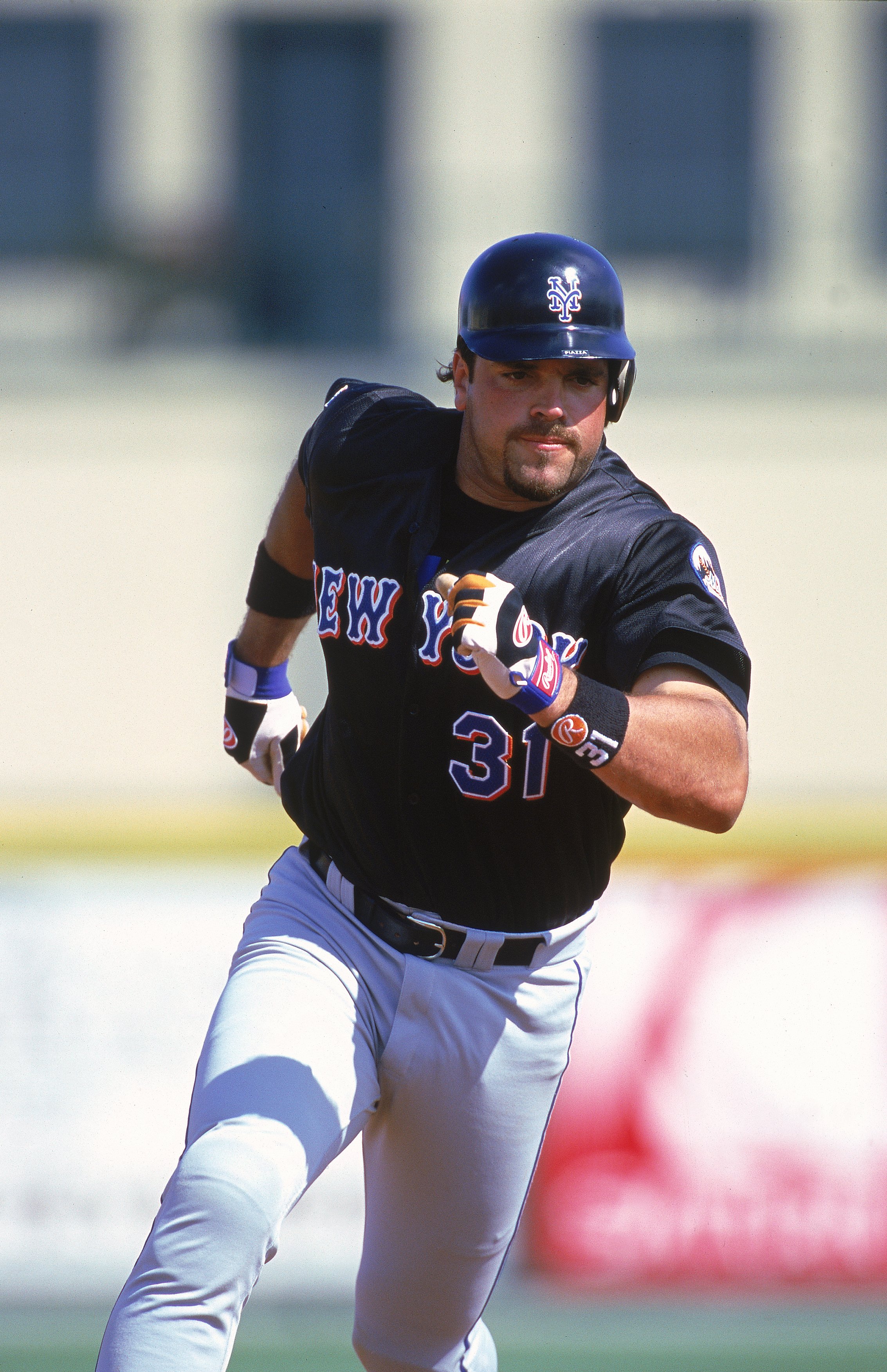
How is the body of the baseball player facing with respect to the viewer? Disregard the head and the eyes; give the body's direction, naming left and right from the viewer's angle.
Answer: facing the viewer

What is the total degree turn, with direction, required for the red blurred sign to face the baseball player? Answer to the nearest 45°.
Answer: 0° — it already faces them

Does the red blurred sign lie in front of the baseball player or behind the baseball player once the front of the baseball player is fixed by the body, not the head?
behind

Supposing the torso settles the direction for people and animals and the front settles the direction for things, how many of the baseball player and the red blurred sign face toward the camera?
2
